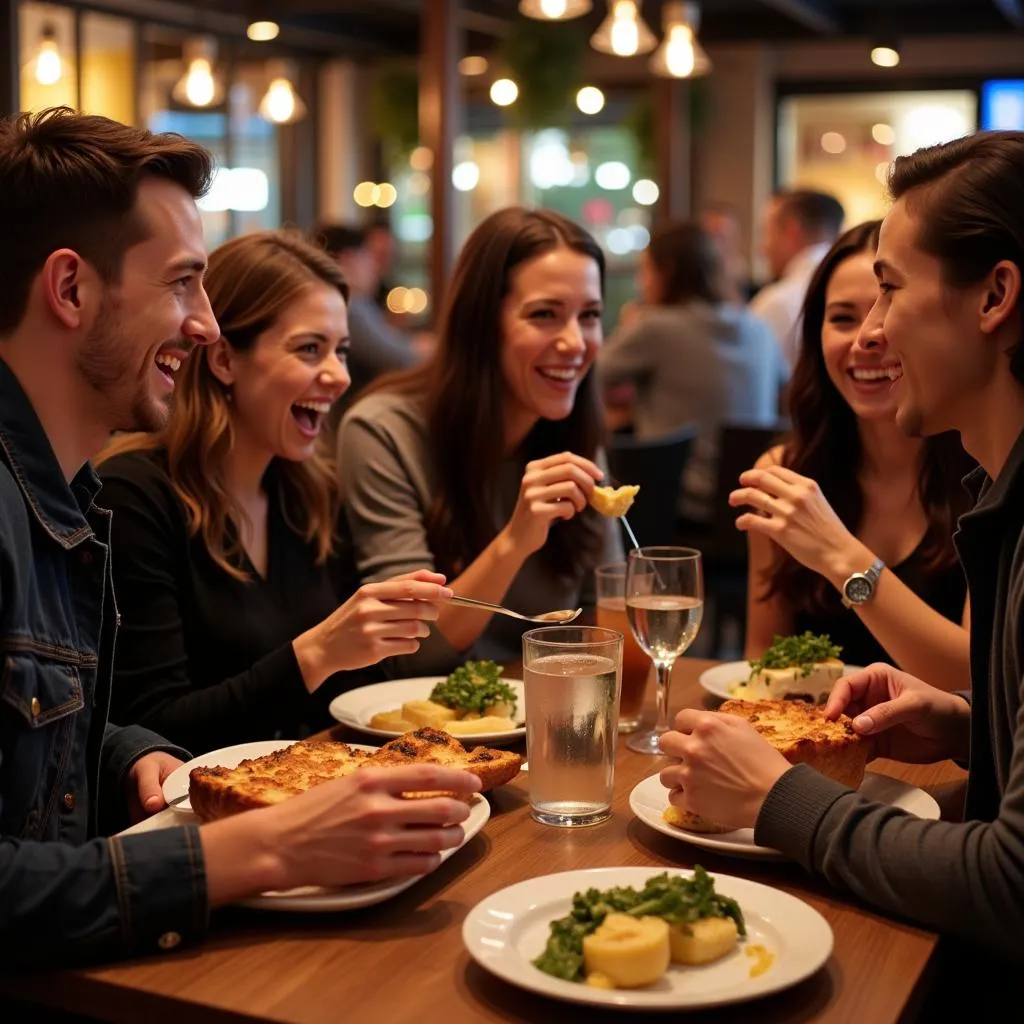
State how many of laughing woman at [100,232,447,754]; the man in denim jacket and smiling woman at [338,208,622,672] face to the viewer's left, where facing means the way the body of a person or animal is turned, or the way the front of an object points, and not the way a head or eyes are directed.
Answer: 0

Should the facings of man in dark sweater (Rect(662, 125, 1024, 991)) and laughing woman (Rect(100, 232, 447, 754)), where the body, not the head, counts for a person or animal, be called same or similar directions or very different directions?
very different directions

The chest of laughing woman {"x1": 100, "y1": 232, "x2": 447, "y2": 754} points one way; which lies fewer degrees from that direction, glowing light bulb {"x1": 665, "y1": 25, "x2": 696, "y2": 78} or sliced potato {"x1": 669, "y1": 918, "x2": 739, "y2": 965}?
the sliced potato

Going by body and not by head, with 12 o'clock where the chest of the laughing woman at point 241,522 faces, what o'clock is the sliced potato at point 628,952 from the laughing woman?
The sliced potato is roughly at 1 o'clock from the laughing woman.

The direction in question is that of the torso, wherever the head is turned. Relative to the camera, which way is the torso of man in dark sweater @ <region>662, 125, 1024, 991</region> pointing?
to the viewer's left

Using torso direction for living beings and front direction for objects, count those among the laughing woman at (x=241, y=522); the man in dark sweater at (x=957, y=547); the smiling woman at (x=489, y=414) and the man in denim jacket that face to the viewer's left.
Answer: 1

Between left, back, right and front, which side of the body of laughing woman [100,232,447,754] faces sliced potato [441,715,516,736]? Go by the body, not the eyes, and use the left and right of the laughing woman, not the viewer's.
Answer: front

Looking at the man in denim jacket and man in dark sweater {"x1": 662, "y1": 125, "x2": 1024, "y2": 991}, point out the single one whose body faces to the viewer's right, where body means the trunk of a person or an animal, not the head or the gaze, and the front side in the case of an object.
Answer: the man in denim jacket

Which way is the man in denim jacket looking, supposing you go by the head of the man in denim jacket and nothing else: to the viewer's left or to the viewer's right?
to the viewer's right

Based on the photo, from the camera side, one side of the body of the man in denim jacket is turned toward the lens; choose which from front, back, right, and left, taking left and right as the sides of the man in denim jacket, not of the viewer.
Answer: right

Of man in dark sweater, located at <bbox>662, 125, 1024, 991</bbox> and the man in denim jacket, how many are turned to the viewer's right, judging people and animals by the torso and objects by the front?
1

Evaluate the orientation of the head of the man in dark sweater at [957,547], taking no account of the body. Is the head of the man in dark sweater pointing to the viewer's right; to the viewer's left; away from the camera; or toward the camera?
to the viewer's left

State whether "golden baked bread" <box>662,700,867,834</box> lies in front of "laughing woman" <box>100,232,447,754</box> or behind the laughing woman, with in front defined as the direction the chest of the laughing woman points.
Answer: in front

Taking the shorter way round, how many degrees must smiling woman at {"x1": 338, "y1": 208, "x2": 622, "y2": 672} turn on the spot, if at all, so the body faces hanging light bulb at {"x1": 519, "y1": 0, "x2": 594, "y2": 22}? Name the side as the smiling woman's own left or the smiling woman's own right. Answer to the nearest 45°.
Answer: approximately 135° to the smiling woman's own left
